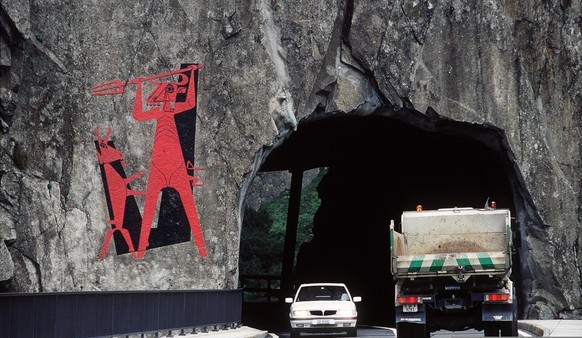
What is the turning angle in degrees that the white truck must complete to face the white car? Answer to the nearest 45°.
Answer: approximately 45° to its left

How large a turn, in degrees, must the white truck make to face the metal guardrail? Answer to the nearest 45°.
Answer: approximately 90° to its left

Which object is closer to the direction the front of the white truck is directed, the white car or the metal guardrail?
the white car

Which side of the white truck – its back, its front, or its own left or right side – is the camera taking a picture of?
back

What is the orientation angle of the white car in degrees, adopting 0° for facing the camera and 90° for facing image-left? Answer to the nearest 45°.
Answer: approximately 0°

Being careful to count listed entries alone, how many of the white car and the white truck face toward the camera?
1

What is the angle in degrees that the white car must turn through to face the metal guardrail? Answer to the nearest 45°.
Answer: approximately 45° to its right

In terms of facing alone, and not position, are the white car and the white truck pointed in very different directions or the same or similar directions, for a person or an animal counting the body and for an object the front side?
very different directions
